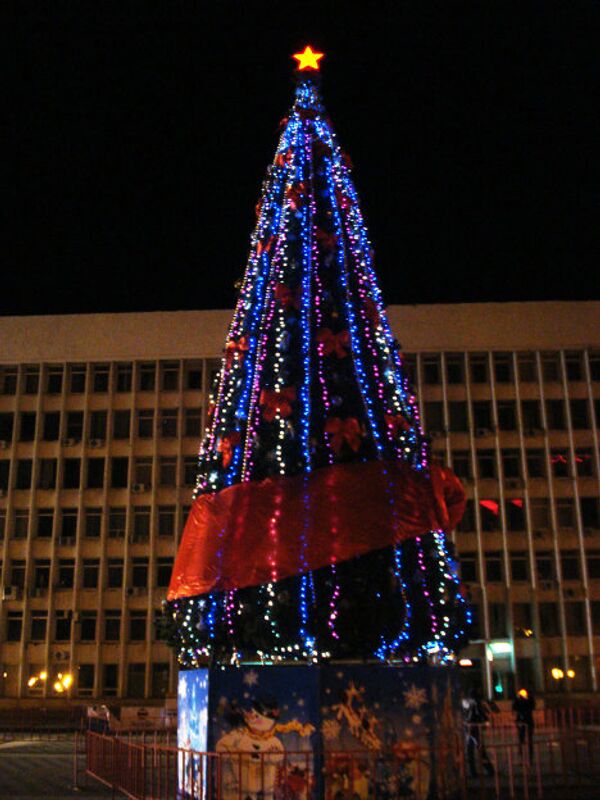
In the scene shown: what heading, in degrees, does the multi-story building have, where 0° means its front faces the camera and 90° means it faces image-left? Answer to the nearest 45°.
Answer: approximately 0°

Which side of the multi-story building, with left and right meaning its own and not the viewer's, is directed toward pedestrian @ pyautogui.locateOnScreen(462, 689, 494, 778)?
front

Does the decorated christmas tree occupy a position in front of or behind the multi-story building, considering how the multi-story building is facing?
in front

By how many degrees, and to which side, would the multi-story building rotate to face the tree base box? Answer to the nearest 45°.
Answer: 0° — it already faces it
